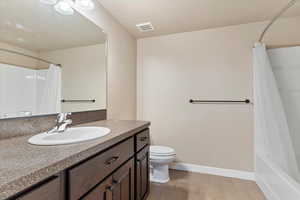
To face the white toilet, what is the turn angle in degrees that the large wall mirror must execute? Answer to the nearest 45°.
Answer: approximately 45° to its left

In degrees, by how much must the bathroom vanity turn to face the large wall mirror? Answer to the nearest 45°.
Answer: approximately 135° to its left

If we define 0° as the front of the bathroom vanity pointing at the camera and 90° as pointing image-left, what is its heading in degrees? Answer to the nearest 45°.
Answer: approximately 315°

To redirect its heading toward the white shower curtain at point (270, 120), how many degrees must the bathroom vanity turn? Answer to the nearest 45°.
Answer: approximately 45° to its left

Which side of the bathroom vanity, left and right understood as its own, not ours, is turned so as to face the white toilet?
left

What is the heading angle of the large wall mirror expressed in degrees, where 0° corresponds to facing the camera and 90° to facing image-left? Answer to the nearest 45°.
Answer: approximately 315°
